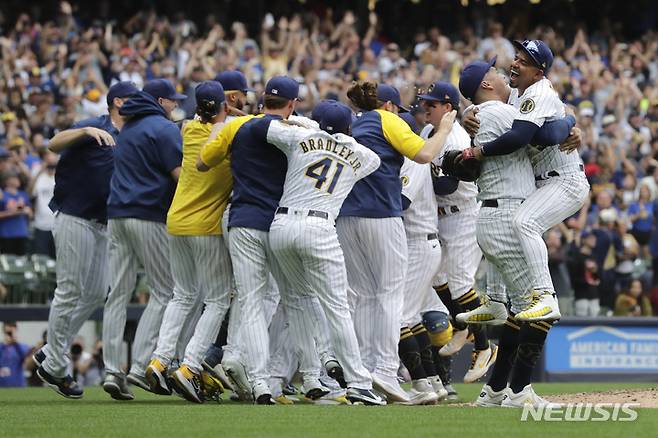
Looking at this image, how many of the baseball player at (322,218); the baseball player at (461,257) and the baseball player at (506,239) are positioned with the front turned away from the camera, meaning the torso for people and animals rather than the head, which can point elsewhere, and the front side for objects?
1

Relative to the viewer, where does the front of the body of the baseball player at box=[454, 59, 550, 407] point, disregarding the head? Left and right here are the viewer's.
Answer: facing to the right of the viewer

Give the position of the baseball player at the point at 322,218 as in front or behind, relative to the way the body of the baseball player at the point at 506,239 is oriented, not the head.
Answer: behind

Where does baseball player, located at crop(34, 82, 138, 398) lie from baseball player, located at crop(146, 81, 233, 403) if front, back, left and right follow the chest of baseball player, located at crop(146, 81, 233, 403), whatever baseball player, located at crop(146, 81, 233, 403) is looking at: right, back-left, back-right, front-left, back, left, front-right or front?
left

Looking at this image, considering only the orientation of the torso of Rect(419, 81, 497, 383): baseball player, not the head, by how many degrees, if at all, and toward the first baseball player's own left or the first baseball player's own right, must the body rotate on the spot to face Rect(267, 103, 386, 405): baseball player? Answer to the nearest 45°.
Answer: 0° — they already face them

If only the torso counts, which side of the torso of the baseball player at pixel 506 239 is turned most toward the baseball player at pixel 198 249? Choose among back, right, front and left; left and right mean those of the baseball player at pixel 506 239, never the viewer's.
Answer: back

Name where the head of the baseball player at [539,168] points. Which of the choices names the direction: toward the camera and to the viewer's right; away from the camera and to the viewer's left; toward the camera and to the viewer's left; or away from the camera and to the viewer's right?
toward the camera and to the viewer's left

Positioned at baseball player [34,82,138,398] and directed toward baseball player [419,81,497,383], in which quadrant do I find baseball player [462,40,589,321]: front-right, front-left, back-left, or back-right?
front-right

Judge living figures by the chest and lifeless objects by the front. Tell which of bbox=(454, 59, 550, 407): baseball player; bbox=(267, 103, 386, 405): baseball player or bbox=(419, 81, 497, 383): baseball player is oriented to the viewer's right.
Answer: bbox=(454, 59, 550, 407): baseball player

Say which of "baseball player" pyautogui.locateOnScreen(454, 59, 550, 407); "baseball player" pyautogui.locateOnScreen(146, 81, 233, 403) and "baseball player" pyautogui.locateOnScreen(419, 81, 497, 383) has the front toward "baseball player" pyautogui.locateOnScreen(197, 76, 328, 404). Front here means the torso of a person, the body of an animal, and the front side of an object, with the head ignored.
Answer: "baseball player" pyautogui.locateOnScreen(419, 81, 497, 383)

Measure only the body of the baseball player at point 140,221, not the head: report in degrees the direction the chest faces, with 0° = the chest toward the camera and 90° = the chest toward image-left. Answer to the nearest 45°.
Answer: approximately 225°

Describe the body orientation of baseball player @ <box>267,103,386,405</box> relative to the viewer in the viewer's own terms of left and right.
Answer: facing away from the viewer

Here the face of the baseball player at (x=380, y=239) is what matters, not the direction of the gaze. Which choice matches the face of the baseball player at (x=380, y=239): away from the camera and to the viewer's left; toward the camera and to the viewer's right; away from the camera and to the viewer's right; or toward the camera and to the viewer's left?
away from the camera and to the viewer's right

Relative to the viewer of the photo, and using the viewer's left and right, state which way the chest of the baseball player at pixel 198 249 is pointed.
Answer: facing away from the viewer and to the right of the viewer

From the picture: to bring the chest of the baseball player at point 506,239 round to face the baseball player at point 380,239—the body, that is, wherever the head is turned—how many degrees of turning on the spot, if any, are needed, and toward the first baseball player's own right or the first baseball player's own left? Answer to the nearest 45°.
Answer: approximately 135° to the first baseball player's own left
